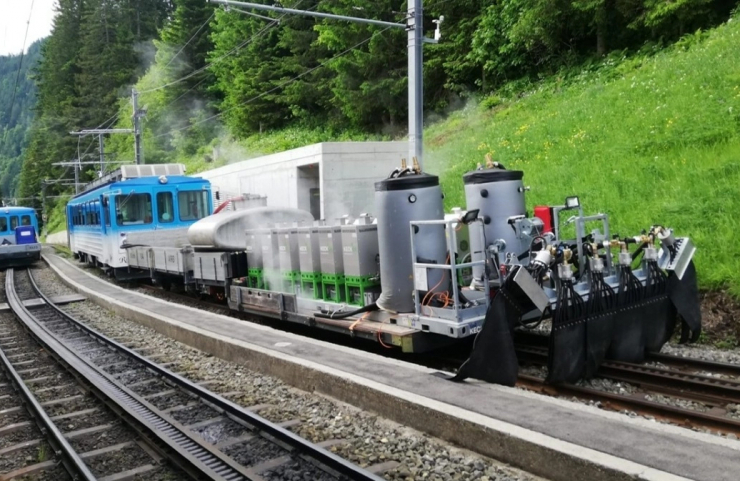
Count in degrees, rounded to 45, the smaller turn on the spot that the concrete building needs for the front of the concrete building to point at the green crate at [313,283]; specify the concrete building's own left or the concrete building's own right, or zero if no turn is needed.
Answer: approximately 45° to the concrete building's own left

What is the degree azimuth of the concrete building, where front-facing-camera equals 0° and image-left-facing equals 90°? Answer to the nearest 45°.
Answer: approximately 45°

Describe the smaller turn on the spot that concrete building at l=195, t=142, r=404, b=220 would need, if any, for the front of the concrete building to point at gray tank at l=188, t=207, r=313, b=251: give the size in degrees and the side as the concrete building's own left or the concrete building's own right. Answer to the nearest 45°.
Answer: approximately 45° to the concrete building's own left

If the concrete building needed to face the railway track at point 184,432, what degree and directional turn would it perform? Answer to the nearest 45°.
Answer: approximately 45° to its left
